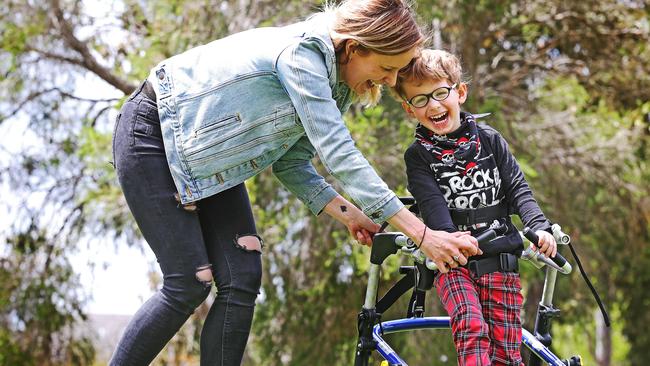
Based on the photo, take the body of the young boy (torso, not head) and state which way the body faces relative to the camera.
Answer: toward the camera

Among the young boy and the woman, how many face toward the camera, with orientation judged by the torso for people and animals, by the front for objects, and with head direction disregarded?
1

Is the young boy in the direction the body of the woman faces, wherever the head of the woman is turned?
yes

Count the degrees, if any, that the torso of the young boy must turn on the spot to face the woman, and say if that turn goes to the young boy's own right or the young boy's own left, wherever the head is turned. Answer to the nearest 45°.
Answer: approximately 90° to the young boy's own right

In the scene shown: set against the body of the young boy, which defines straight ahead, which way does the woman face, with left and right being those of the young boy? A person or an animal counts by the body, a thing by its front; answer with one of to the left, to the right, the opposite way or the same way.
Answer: to the left

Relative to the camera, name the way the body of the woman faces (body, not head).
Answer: to the viewer's right
